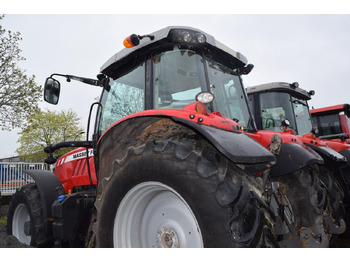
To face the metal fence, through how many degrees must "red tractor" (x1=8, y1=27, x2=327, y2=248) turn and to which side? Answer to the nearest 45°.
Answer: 0° — it already faces it

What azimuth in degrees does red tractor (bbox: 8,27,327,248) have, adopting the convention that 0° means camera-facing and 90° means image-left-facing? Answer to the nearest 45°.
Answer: approximately 135°
